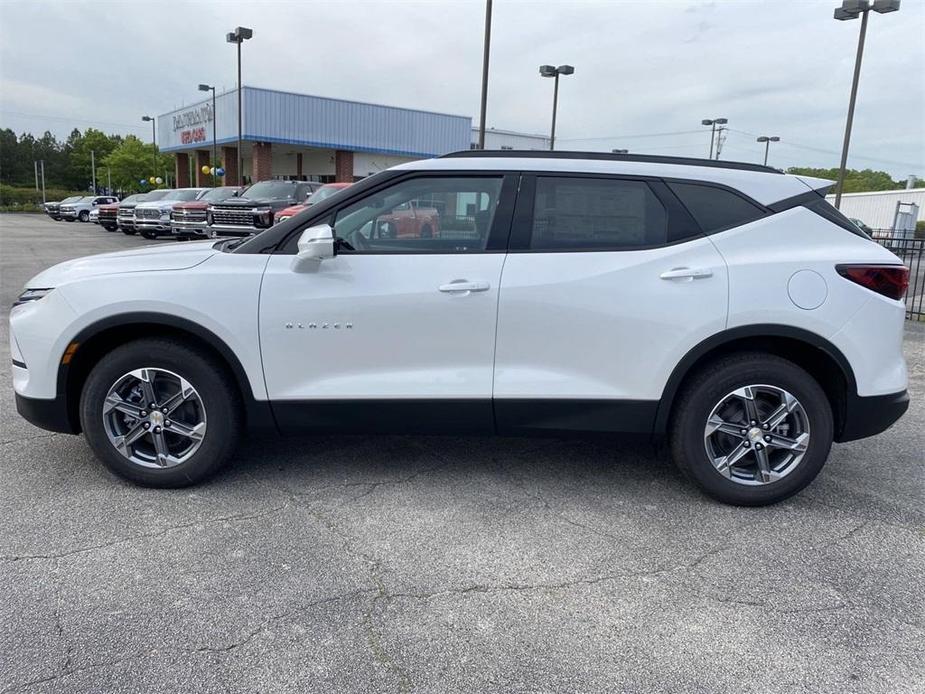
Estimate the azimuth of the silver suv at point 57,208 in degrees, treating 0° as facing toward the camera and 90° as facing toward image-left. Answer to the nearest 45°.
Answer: approximately 45°

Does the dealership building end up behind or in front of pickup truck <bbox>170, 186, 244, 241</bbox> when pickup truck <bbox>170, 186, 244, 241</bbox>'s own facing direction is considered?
behind

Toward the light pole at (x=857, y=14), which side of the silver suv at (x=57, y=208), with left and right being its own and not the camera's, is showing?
left

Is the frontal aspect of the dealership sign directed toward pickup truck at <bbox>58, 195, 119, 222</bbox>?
yes

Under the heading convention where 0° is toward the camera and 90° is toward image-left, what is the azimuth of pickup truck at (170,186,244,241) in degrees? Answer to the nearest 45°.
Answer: approximately 45°

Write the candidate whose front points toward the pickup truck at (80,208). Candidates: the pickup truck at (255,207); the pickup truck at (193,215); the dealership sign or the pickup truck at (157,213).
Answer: the dealership sign

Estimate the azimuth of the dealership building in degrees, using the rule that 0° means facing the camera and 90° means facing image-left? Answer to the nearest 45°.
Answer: approximately 45°

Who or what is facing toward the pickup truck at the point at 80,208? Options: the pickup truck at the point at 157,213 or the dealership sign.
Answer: the dealership sign

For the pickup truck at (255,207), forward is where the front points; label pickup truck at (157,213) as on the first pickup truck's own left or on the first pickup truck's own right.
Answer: on the first pickup truck's own right

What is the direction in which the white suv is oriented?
to the viewer's left

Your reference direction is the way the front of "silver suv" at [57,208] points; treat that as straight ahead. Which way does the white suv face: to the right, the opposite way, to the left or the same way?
to the right
